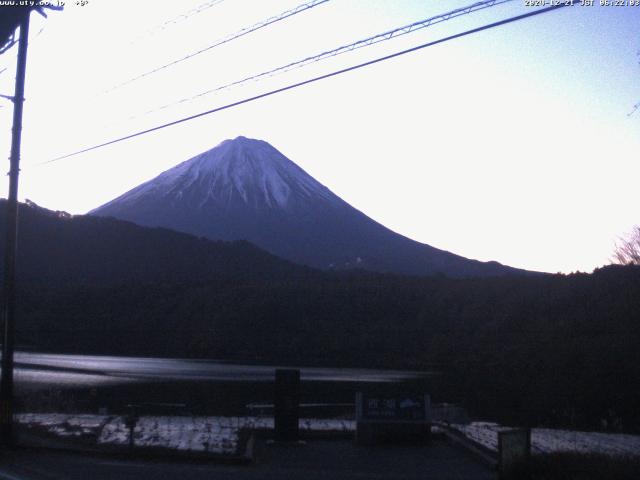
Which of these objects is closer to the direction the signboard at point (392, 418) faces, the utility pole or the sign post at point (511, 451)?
the sign post

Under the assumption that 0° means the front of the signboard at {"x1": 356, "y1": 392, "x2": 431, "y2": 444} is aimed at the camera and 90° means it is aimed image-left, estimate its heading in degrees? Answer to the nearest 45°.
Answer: approximately 0°

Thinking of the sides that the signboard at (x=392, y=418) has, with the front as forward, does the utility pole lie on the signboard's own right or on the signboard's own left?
on the signboard's own right

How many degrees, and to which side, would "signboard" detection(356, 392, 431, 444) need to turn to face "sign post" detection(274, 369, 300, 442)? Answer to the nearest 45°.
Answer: approximately 90° to its right

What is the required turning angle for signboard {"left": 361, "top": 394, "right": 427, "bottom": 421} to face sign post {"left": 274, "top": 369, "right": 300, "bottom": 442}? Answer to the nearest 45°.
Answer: approximately 90° to its right

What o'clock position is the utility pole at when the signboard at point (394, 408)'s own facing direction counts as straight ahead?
The utility pole is roughly at 3 o'clock from the signboard.
